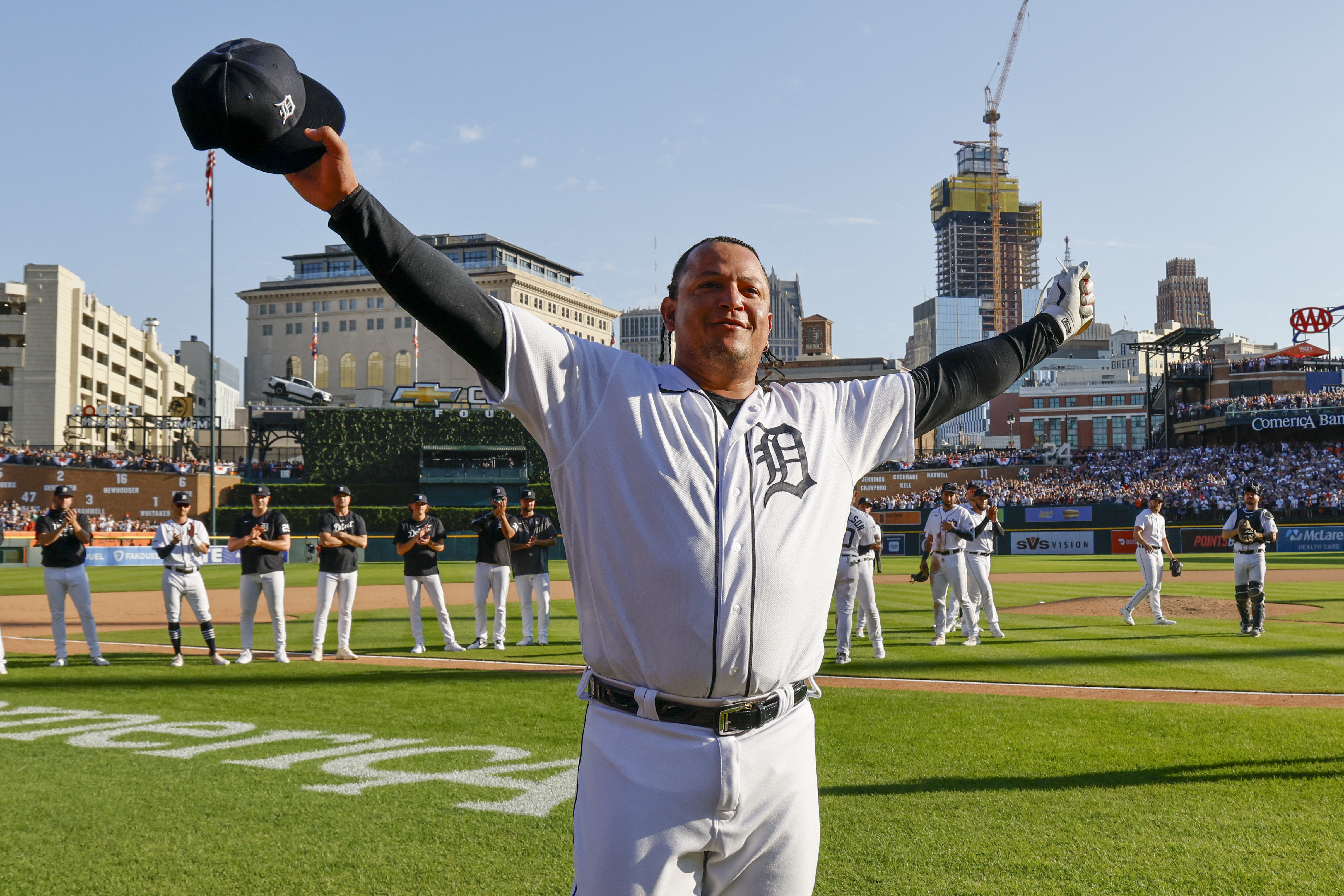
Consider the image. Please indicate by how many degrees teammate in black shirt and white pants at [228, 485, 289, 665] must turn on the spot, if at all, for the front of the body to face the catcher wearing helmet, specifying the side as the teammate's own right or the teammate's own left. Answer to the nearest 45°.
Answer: approximately 90° to the teammate's own left

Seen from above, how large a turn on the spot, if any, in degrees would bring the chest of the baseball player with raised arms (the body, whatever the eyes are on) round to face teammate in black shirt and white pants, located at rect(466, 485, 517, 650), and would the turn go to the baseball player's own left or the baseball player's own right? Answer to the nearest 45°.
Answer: approximately 180°

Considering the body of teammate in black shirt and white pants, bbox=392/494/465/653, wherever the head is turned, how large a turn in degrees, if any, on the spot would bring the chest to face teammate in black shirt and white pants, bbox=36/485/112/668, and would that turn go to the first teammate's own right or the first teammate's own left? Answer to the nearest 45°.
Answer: approximately 90° to the first teammate's own right

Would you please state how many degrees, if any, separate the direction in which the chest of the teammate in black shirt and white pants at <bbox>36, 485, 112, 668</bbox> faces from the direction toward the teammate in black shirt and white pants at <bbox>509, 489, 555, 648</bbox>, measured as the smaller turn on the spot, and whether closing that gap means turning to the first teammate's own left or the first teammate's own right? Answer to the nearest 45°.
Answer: approximately 90° to the first teammate's own left

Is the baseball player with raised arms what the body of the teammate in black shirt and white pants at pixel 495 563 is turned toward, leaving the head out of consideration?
yes

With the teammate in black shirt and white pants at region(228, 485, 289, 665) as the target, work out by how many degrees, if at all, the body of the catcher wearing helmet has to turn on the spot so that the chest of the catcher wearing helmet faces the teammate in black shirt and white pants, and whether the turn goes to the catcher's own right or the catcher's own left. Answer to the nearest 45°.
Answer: approximately 45° to the catcher's own right
